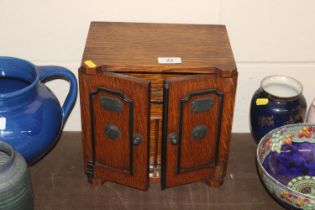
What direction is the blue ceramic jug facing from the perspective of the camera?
to the viewer's left

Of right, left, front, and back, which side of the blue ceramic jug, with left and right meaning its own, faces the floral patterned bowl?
back

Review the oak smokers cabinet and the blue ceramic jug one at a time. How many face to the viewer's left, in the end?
1

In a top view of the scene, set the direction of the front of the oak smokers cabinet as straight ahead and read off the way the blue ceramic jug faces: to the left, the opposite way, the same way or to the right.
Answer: to the right

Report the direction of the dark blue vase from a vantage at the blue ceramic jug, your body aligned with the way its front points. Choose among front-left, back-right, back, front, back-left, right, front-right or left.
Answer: back

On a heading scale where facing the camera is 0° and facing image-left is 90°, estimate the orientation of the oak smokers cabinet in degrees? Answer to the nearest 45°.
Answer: approximately 0°
